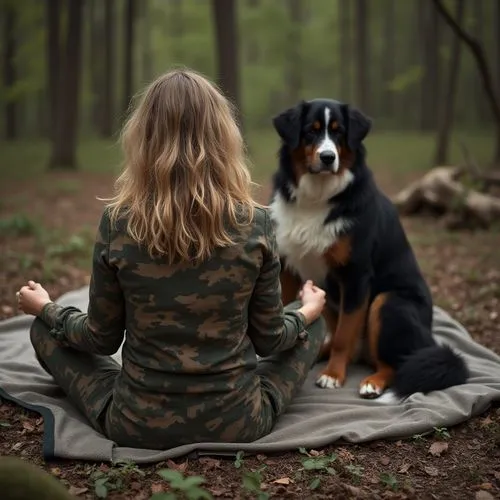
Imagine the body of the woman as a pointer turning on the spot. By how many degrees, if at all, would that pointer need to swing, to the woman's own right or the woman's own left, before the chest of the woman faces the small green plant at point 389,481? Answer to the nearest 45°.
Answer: approximately 90° to the woman's own right

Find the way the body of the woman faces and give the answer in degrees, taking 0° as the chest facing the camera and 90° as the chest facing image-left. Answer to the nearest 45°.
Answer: approximately 180°

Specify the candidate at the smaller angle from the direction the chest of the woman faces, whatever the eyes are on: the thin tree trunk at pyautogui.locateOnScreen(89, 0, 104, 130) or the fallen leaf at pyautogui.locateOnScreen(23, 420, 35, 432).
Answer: the thin tree trunk

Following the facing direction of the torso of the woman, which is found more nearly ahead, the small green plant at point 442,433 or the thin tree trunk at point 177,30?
the thin tree trunk

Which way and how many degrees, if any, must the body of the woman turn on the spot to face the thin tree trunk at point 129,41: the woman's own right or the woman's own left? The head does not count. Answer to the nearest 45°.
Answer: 0° — they already face it

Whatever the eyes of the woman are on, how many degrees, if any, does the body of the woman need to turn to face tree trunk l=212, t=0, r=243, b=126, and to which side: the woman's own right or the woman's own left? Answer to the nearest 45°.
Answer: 0° — they already face it

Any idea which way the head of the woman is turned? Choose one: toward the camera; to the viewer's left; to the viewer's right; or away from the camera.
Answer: away from the camera
